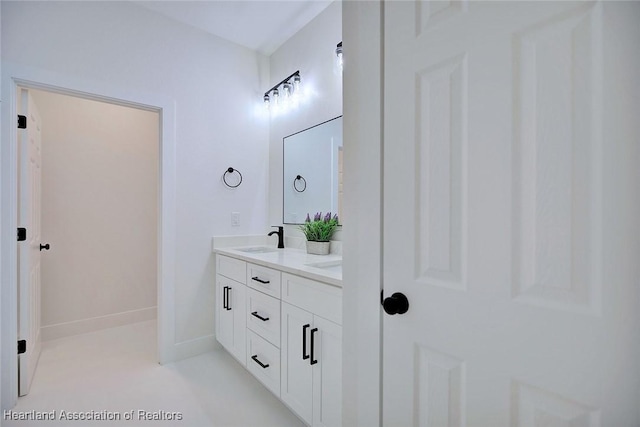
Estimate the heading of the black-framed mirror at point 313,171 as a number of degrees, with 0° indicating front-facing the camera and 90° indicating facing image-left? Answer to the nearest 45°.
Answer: approximately 45°

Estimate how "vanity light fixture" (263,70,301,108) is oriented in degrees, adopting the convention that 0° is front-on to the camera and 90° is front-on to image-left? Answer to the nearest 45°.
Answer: approximately 45°

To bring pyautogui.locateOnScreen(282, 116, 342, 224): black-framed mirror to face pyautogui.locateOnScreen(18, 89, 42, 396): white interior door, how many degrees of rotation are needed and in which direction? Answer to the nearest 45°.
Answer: approximately 45° to its right

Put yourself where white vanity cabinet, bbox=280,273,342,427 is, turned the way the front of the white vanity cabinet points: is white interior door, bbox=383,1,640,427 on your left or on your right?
on your left

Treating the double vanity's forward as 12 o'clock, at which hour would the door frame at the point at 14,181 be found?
The door frame is roughly at 2 o'clock from the double vanity.

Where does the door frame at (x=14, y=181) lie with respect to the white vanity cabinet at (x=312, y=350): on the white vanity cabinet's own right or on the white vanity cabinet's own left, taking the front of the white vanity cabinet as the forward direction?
on the white vanity cabinet's own right
